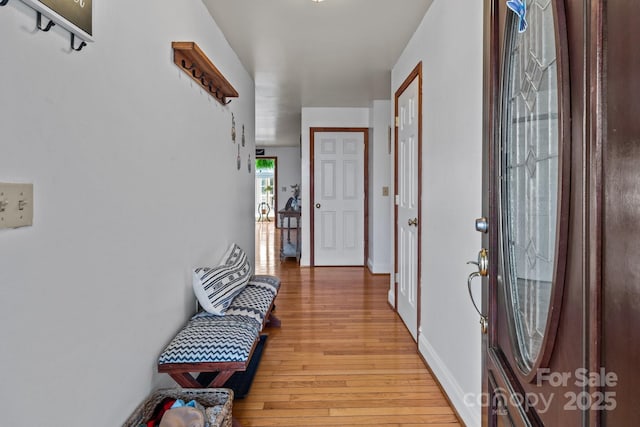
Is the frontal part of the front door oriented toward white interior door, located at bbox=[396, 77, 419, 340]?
no

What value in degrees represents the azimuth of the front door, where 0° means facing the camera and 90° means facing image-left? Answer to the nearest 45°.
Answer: approximately 45°

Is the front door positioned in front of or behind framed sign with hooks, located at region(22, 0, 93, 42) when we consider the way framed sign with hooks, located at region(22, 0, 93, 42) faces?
in front

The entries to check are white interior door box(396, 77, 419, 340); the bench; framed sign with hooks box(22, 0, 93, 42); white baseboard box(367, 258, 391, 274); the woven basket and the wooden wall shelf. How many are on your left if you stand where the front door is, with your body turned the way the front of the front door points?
0

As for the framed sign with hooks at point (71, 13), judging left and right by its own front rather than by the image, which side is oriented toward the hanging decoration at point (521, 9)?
front

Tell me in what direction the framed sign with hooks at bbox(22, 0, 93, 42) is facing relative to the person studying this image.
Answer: facing the viewer and to the right of the viewer

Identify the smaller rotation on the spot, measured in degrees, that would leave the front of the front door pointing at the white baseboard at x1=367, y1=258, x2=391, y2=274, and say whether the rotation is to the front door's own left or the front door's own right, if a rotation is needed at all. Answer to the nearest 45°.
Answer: approximately 135° to the front door's own right

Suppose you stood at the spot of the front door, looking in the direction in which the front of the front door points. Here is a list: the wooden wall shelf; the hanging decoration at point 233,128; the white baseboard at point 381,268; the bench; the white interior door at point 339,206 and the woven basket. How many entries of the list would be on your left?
0

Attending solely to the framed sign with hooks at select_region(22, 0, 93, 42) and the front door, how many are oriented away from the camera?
0

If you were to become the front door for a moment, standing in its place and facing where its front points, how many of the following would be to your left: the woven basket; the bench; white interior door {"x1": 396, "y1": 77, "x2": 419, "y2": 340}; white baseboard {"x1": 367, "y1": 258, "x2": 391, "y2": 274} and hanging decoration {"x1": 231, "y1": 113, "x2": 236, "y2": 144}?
0

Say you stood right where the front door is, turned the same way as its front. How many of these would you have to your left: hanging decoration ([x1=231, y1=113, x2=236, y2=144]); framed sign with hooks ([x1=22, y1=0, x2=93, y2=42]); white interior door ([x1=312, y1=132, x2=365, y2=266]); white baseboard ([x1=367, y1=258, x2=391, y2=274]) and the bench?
0

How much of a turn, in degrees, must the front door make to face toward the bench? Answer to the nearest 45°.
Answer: approximately 90° to its right

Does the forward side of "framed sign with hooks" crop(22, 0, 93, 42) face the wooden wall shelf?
no

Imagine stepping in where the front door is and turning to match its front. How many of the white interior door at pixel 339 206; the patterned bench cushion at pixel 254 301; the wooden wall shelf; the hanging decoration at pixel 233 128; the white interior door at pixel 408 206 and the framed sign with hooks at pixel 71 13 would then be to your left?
0
